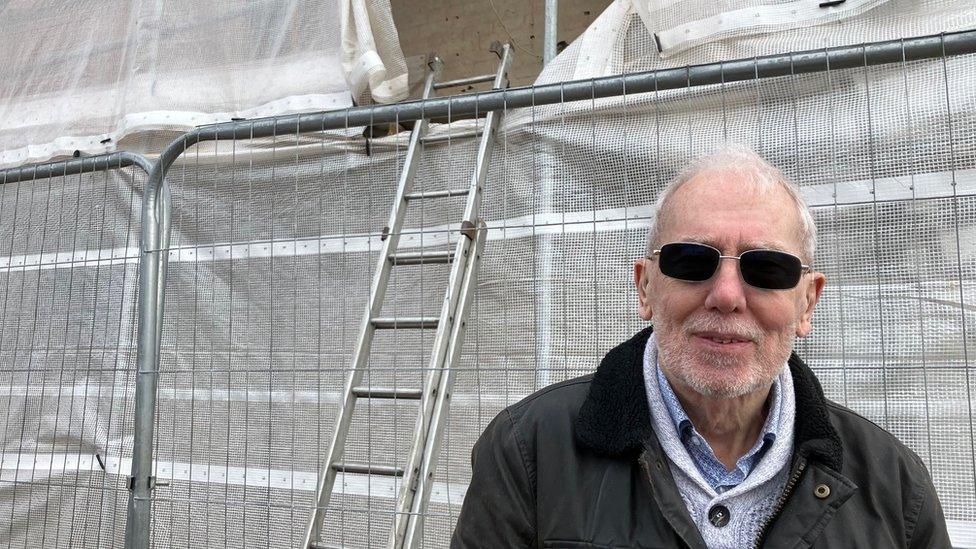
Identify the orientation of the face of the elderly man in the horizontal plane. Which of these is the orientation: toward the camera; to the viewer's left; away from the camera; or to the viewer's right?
toward the camera

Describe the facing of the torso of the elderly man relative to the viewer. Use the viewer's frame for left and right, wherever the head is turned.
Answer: facing the viewer

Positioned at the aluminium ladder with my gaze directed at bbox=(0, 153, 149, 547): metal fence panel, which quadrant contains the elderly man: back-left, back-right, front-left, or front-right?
back-left

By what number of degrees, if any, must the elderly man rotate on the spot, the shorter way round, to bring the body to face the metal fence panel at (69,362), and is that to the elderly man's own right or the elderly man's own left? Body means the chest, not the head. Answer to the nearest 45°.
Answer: approximately 135° to the elderly man's own right

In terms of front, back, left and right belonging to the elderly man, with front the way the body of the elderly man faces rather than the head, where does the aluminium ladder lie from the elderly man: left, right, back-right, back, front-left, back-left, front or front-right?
back-right

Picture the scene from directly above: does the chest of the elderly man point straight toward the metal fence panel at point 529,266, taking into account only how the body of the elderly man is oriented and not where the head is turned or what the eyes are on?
no
